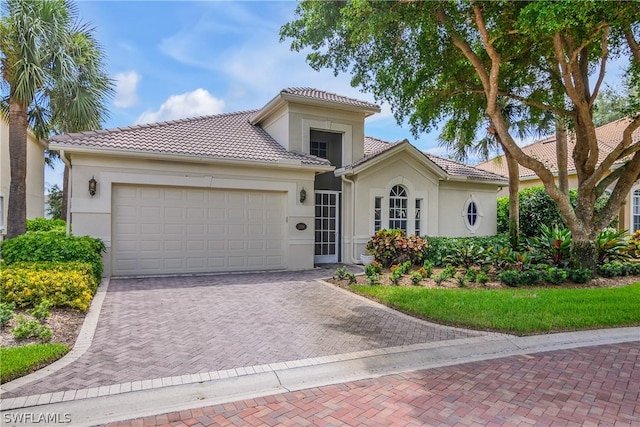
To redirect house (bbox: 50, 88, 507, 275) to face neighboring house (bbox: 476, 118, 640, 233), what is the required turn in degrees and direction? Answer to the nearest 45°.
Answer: approximately 90° to its left

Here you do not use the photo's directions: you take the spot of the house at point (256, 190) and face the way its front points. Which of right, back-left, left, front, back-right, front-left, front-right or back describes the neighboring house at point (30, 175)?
back-right

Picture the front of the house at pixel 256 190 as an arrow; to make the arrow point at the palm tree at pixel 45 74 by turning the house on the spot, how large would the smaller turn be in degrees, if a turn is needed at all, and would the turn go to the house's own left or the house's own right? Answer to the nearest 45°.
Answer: approximately 90° to the house's own right

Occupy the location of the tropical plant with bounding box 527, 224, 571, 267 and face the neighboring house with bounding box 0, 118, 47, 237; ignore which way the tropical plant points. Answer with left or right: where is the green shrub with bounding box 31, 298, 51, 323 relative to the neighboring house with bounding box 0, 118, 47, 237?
left

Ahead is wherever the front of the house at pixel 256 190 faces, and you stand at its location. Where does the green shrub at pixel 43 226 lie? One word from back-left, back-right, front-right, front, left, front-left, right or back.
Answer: back-right

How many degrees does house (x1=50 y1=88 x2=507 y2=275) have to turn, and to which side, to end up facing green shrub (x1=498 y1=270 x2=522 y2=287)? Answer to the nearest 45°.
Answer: approximately 45° to its left

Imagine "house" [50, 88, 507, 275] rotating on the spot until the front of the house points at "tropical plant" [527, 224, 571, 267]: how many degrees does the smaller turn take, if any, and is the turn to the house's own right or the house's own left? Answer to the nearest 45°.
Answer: approximately 90° to the house's own left

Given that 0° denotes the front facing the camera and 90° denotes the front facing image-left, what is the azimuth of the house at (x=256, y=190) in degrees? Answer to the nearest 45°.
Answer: approximately 0°

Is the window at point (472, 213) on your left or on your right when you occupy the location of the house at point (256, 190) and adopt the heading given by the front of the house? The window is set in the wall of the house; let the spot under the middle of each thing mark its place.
on your left

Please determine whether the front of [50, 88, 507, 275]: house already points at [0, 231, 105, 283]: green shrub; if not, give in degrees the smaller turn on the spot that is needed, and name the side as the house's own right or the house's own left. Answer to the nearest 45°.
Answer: approximately 45° to the house's own right

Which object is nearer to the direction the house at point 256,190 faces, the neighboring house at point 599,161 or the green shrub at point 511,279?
the green shrub

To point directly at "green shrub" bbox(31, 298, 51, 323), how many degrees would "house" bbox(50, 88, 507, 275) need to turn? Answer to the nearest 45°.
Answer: approximately 45° to its right
